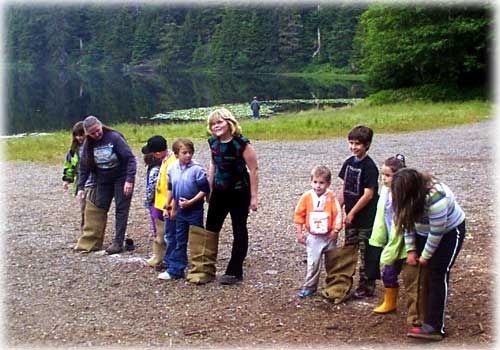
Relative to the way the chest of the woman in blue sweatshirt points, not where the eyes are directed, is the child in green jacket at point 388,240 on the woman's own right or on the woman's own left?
on the woman's own left

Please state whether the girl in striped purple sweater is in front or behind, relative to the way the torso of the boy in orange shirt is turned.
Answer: in front

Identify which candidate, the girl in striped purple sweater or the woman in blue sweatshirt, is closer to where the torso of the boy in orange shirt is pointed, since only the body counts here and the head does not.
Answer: the girl in striped purple sweater

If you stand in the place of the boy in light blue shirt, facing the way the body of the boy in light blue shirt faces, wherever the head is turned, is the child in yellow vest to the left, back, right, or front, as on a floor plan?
right

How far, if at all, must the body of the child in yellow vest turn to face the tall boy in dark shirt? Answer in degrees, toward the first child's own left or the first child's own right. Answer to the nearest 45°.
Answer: approximately 135° to the first child's own left

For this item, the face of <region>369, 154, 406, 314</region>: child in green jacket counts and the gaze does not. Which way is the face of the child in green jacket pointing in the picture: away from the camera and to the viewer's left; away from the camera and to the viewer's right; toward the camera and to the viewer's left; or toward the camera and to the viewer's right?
toward the camera and to the viewer's left

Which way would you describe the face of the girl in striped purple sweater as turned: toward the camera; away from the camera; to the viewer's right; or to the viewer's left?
to the viewer's left

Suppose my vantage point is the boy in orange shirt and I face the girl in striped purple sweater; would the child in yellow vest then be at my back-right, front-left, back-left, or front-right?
back-right
